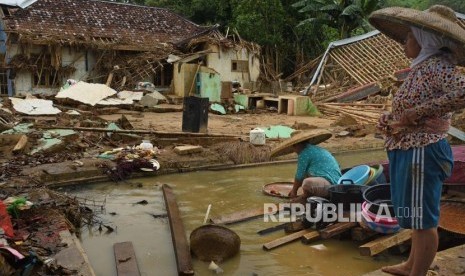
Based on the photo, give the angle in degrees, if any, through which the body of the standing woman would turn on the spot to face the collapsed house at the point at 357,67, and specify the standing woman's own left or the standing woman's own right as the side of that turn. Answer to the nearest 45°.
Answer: approximately 90° to the standing woman's own right

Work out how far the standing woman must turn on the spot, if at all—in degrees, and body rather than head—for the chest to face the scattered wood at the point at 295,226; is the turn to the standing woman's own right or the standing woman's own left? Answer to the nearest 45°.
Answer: approximately 45° to the standing woman's own right

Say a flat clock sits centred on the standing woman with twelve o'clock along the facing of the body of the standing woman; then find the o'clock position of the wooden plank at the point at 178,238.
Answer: The wooden plank is roughly at 1 o'clock from the standing woman.

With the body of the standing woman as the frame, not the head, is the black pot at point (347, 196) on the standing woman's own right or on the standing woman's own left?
on the standing woman's own right

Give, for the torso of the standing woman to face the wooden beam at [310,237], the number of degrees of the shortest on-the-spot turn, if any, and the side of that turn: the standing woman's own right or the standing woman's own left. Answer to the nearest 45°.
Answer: approximately 45° to the standing woman's own right

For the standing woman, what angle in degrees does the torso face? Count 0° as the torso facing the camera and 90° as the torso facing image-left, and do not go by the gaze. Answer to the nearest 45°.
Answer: approximately 90°

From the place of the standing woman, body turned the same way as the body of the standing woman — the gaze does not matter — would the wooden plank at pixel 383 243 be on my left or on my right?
on my right

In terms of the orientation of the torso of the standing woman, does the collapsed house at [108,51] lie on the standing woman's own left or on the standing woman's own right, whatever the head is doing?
on the standing woman's own right

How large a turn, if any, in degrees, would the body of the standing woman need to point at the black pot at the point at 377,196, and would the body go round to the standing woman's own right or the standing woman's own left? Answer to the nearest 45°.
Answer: approximately 90° to the standing woman's own right
